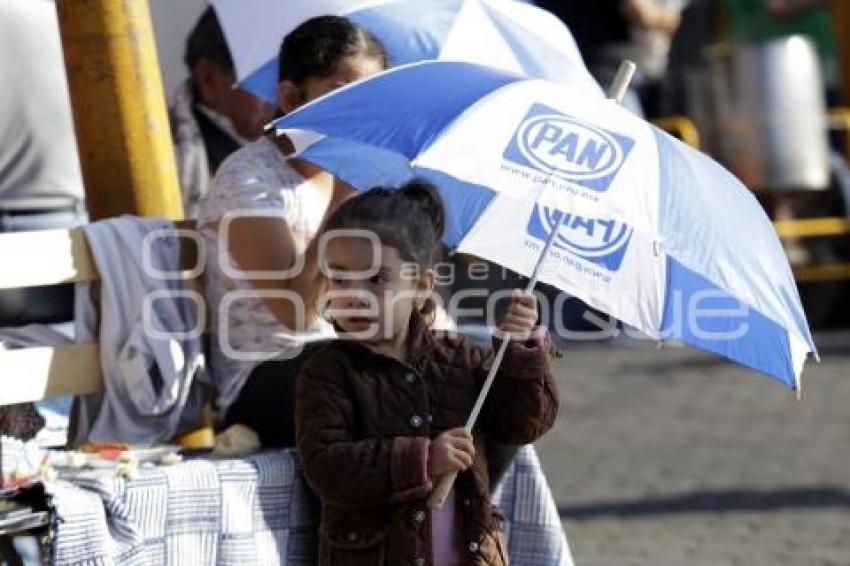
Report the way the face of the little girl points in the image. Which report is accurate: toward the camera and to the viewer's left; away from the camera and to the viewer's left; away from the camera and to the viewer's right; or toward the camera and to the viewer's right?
toward the camera and to the viewer's left

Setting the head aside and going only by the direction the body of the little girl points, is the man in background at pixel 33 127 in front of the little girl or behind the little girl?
behind

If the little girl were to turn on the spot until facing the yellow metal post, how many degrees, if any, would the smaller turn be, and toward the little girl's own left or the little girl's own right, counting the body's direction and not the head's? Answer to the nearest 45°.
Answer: approximately 135° to the little girl's own right

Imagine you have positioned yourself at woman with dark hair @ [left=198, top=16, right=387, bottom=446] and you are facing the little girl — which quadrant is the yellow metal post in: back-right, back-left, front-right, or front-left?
back-right

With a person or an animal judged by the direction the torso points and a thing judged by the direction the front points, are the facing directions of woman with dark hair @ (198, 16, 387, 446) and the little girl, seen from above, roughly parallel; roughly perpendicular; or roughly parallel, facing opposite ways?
roughly perpendicular
